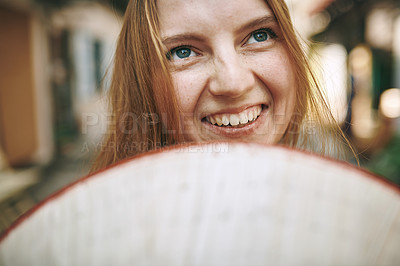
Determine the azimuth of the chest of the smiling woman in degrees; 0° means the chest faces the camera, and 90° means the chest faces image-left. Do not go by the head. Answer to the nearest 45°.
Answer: approximately 0°
